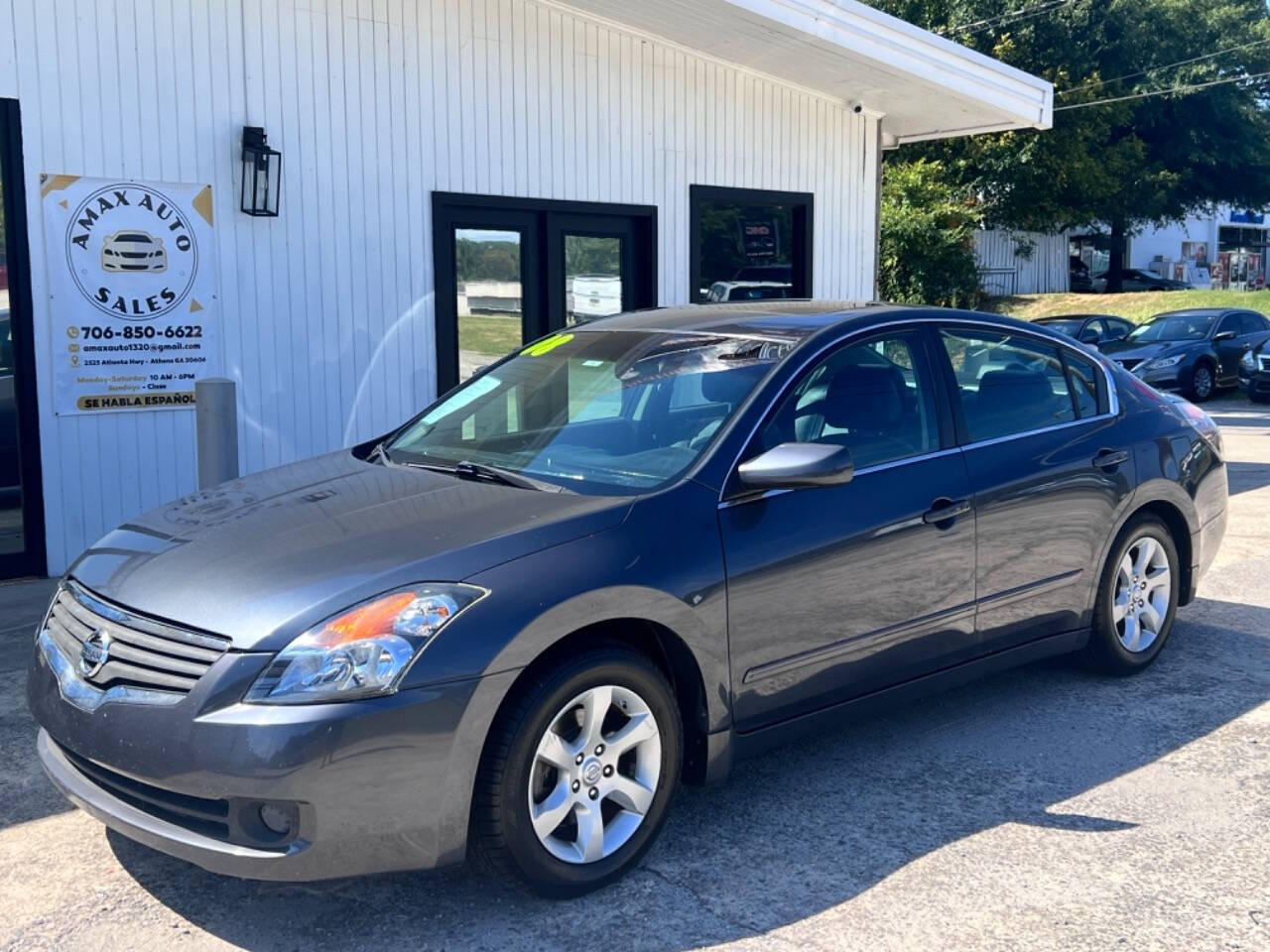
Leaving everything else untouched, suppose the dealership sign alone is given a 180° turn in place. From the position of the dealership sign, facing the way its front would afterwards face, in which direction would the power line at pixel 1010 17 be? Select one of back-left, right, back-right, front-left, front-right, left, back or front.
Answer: front-right

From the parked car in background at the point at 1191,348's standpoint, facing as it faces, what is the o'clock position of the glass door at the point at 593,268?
The glass door is roughly at 11 o'clock from the parked car in background.

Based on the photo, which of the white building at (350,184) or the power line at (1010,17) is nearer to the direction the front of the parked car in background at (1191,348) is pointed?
the white building

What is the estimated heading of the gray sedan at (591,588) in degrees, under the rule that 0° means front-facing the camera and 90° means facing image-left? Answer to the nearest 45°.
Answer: approximately 45°

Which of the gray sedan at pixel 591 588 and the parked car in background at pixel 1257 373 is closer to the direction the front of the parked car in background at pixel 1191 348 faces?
the gray sedan

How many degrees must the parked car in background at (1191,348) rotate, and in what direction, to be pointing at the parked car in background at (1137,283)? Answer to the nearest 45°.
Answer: approximately 135° to its right

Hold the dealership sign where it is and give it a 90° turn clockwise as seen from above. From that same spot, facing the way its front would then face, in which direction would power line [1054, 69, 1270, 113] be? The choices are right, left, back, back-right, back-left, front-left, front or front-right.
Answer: back-right

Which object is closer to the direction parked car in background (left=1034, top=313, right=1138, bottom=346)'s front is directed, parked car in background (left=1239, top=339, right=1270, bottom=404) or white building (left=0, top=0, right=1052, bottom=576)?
the white building

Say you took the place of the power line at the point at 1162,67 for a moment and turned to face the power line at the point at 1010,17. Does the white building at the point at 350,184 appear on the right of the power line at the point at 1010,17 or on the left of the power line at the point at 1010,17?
left
